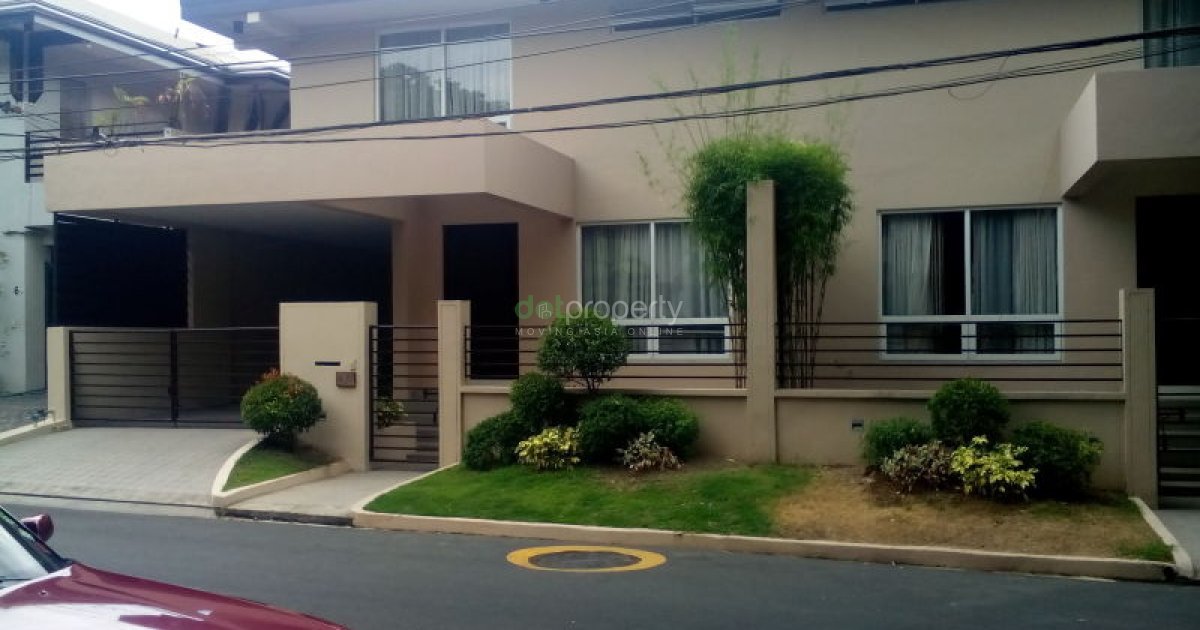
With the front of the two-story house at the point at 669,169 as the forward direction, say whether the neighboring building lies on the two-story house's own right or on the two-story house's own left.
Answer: on the two-story house's own right

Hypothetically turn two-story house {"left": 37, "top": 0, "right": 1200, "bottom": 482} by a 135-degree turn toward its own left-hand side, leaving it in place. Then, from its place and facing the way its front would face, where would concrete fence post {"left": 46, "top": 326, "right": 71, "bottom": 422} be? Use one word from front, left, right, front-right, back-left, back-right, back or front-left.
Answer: back-left

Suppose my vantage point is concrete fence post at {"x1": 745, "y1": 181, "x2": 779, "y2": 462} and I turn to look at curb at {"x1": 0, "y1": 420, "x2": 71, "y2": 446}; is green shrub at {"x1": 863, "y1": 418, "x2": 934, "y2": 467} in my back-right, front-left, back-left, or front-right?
back-left

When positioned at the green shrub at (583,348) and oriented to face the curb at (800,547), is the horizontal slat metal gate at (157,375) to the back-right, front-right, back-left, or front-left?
back-right

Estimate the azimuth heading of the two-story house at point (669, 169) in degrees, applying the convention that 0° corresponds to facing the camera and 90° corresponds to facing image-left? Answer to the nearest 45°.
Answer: approximately 0°

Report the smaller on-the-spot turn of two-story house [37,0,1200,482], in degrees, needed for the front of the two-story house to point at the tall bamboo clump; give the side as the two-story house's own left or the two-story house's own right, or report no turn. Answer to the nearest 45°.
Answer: approximately 45° to the two-story house's own left

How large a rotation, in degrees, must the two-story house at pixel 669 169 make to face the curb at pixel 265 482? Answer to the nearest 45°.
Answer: approximately 90° to its right

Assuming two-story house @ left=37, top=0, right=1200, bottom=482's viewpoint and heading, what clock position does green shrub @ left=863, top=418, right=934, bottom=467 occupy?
The green shrub is roughly at 11 o'clock from the two-story house.

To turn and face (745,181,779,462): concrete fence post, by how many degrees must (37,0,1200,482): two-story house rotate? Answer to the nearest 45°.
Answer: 0° — it already faces it

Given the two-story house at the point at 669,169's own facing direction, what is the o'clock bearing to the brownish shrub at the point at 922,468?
The brownish shrub is roughly at 11 o'clock from the two-story house.

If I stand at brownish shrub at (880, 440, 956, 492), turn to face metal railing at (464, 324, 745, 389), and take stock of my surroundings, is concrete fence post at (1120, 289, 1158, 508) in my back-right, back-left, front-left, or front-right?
back-right
